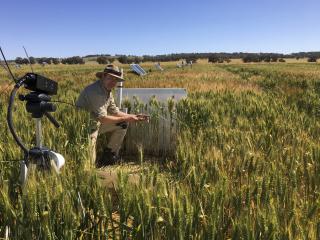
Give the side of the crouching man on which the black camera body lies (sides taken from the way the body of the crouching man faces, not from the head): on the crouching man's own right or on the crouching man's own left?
on the crouching man's own right

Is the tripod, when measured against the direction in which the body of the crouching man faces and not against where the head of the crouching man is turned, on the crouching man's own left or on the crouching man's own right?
on the crouching man's own right

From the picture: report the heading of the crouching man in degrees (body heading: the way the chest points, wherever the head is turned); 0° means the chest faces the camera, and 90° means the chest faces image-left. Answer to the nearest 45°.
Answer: approximately 315°
